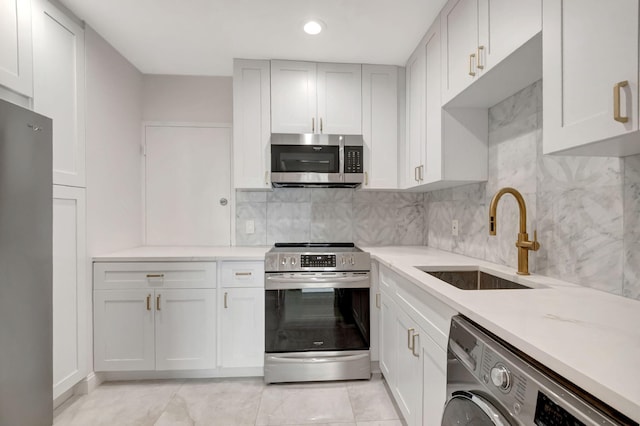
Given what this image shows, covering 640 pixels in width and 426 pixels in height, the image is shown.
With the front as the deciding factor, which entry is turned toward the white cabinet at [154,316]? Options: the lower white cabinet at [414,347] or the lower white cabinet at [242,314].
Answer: the lower white cabinet at [414,347]

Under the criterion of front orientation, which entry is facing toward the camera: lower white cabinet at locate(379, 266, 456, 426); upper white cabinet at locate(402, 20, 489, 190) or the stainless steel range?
the stainless steel range

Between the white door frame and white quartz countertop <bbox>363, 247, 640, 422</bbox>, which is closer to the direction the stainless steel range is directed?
the white quartz countertop

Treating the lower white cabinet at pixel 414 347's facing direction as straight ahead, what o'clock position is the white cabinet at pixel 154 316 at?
The white cabinet is roughly at 12 o'clock from the lower white cabinet.

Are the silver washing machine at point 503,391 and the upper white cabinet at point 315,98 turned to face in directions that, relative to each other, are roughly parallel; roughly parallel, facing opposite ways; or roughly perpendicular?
roughly perpendicular

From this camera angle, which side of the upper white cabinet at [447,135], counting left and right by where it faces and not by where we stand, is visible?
left

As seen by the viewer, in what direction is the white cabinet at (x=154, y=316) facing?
toward the camera

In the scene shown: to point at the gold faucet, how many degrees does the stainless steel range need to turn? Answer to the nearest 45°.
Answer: approximately 45° to its left

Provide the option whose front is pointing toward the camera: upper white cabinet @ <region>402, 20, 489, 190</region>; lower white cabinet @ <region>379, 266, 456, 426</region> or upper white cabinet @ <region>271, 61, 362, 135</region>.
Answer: upper white cabinet @ <region>271, 61, 362, 135</region>

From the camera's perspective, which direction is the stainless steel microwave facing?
toward the camera

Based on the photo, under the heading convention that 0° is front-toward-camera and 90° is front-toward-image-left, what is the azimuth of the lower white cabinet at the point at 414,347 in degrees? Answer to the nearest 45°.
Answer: approximately 90°

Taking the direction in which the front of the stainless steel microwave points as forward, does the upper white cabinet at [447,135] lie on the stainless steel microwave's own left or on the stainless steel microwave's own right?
on the stainless steel microwave's own left

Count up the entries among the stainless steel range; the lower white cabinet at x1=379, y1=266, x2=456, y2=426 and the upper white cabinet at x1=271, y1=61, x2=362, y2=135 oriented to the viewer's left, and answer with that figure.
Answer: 1
